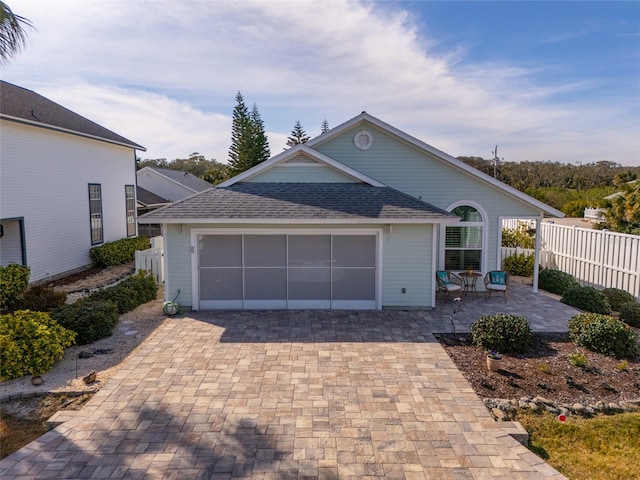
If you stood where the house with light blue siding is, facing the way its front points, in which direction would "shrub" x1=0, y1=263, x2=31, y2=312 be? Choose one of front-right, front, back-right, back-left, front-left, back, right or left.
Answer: right

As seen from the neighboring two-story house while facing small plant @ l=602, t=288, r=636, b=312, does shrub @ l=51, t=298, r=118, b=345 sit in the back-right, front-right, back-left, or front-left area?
front-right

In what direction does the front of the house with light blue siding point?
toward the camera

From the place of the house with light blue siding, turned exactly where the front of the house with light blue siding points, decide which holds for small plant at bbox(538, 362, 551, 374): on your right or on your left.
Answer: on your left

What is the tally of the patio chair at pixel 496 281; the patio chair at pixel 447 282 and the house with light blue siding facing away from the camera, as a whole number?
0

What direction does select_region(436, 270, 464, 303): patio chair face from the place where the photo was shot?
facing the viewer and to the right of the viewer

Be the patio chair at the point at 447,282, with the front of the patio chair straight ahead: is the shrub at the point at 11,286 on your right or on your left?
on your right

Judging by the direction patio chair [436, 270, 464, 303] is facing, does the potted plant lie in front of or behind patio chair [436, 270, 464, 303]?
in front

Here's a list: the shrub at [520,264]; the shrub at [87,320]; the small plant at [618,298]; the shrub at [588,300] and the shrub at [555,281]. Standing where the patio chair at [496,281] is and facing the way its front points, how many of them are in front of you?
1

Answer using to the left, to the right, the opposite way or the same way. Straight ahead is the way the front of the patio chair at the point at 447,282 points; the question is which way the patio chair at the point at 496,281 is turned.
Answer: to the right

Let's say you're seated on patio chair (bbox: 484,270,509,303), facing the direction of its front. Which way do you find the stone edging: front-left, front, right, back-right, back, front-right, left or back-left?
front-left

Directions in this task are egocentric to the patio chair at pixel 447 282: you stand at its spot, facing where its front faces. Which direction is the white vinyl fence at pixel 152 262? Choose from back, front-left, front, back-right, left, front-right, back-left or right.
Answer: back-right

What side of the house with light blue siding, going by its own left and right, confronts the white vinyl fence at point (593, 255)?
left

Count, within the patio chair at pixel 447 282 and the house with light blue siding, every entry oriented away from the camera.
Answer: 0

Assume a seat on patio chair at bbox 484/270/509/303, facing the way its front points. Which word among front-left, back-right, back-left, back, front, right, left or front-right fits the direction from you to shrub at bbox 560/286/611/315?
back-left

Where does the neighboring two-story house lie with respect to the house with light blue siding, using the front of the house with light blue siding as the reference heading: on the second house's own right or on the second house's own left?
on the second house's own right

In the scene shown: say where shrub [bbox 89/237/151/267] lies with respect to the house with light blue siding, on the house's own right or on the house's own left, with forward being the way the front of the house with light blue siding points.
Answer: on the house's own right

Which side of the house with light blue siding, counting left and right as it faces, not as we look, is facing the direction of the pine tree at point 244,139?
back

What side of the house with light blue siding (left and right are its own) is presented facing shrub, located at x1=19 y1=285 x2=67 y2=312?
right

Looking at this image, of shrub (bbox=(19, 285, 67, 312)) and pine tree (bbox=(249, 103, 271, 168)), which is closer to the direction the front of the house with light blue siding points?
the shrub
